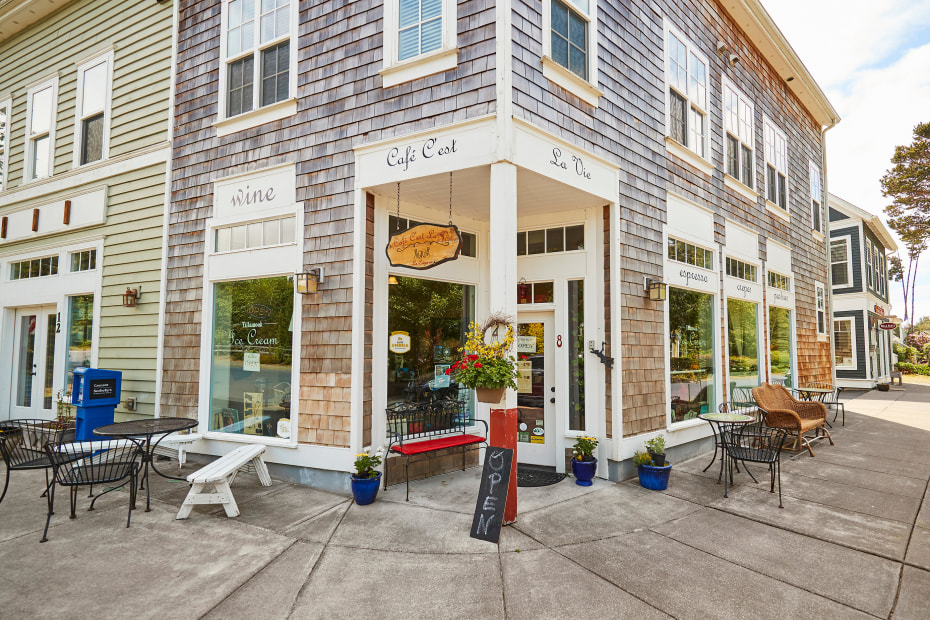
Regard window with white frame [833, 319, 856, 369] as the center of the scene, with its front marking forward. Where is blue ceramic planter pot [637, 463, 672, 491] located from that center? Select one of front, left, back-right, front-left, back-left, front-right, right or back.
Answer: front

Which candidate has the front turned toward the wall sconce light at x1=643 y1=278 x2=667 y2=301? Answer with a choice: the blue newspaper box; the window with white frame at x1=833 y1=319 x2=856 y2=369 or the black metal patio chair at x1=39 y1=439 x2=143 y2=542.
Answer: the window with white frame

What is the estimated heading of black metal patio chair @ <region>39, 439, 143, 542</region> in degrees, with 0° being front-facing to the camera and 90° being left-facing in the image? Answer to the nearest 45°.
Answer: approximately 180°

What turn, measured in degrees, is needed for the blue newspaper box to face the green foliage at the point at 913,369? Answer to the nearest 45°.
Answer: approximately 135° to its left

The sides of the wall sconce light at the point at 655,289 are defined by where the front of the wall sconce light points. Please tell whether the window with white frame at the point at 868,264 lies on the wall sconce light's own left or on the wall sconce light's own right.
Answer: on the wall sconce light's own left

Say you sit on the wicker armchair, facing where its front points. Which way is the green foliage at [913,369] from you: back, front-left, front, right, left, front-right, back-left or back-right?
back-left

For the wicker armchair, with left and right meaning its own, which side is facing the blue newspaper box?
right

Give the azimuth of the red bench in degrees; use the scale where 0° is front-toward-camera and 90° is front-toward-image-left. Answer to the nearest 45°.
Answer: approximately 315°

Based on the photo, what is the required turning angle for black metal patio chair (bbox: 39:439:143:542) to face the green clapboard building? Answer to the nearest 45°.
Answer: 0° — it already faces it

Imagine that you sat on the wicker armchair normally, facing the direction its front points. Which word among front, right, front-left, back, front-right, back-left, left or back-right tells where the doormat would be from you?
right

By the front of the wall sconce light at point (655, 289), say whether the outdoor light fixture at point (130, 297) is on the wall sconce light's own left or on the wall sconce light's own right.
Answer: on the wall sconce light's own right

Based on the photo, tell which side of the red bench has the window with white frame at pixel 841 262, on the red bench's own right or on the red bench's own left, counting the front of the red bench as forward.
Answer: on the red bench's own left

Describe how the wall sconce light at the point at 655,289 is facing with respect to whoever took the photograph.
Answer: facing the viewer and to the right of the viewer

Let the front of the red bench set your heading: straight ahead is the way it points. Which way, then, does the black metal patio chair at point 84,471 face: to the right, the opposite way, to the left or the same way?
the opposite way

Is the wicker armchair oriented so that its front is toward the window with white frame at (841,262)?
no

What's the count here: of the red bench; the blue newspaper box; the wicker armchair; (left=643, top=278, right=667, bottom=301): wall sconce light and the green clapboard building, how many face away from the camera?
0
